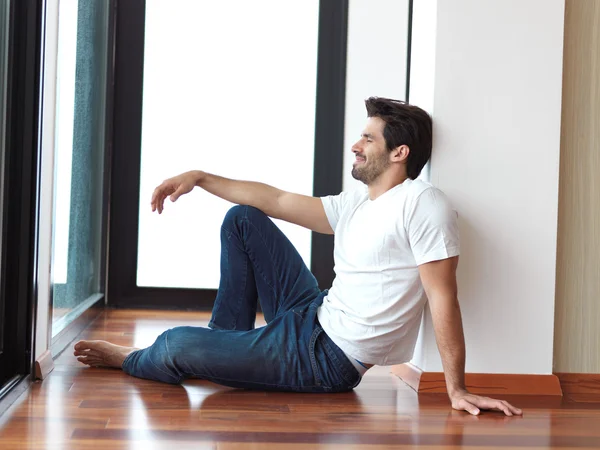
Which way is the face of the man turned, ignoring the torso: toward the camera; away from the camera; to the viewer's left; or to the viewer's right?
to the viewer's left

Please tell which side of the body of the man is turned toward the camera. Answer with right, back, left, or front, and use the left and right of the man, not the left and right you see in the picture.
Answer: left
